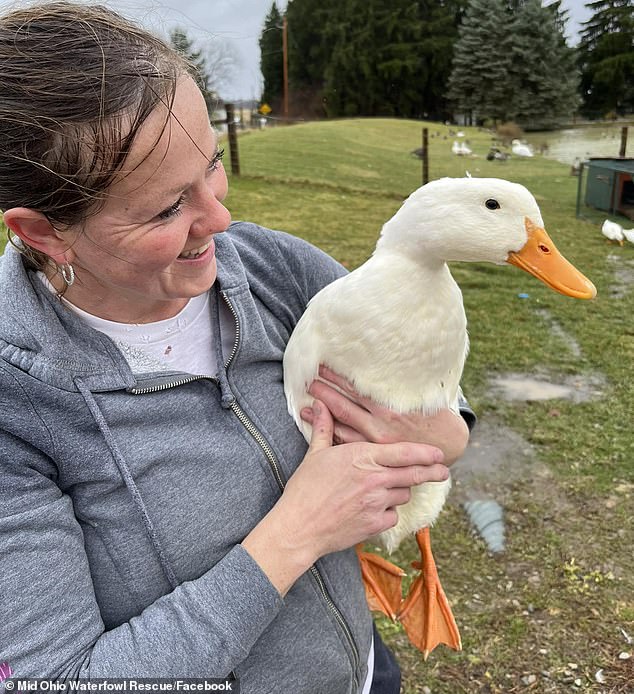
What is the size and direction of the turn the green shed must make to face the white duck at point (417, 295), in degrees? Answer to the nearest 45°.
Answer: approximately 45° to its right

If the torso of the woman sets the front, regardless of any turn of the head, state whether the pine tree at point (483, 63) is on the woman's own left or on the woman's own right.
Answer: on the woman's own left

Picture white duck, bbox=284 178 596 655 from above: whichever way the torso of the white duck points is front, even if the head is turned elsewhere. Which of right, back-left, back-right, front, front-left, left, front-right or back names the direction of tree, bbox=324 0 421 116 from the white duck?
back-left

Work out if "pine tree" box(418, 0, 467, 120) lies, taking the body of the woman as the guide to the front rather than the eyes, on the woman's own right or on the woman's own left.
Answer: on the woman's own left

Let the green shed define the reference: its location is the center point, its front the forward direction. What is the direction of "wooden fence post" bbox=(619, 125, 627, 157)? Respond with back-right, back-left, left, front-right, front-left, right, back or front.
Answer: back-left

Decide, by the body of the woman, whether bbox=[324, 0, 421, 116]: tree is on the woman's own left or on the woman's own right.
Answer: on the woman's own left

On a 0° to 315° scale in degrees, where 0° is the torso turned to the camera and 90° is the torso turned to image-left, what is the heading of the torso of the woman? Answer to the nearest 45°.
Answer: approximately 315°

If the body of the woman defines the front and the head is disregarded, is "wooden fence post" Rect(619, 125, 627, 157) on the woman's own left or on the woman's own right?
on the woman's own left

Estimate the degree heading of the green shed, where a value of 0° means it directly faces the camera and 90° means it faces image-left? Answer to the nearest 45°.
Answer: approximately 315°

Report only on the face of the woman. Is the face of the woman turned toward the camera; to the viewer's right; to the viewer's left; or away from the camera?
to the viewer's right

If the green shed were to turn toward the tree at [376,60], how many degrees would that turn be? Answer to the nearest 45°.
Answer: approximately 180°

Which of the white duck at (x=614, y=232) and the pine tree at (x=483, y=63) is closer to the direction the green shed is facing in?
the white duck

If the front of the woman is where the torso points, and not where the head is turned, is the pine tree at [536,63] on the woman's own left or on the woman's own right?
on the woman's own left
